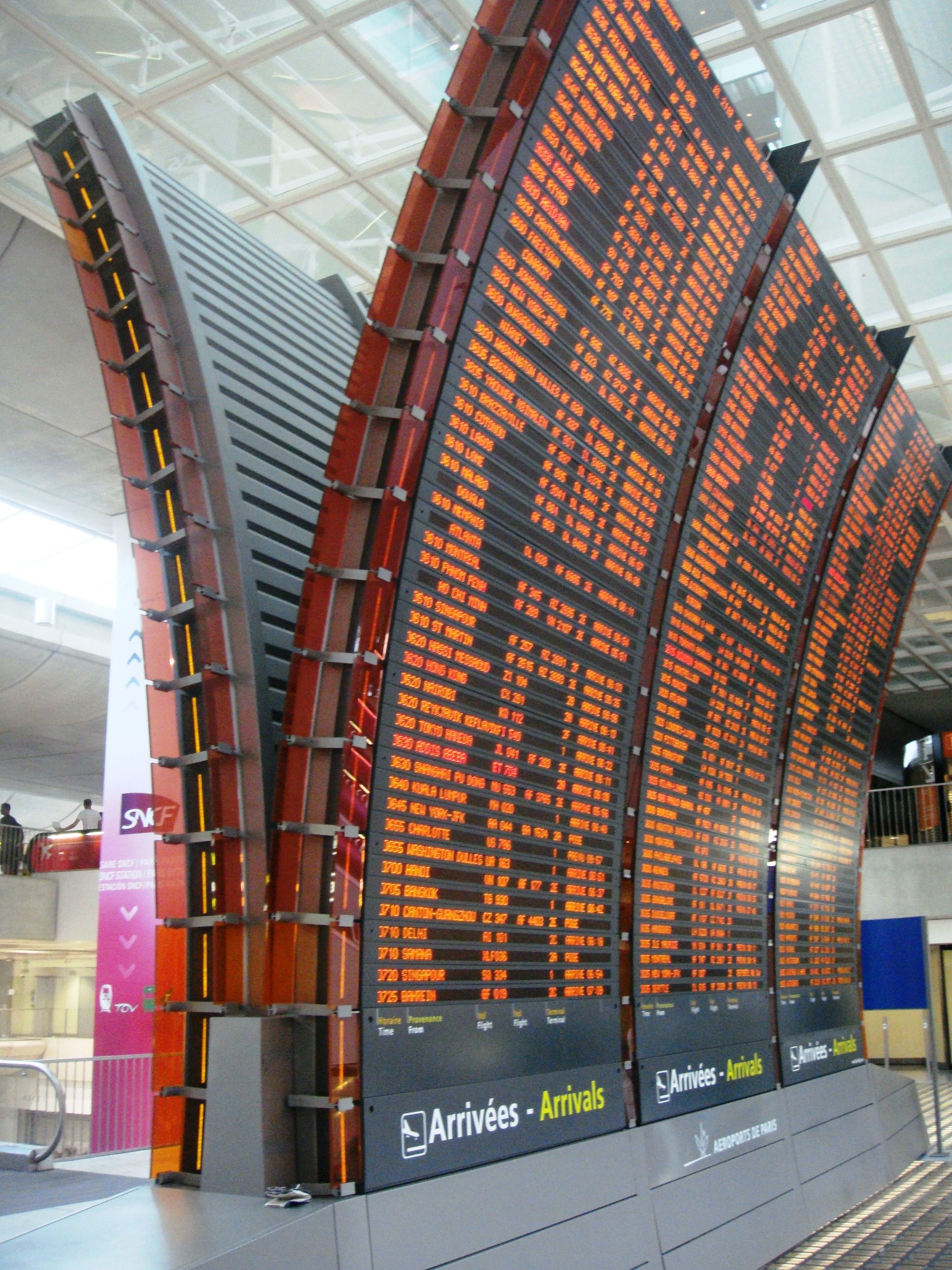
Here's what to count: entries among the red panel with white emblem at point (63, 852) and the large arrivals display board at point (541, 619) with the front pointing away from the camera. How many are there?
0

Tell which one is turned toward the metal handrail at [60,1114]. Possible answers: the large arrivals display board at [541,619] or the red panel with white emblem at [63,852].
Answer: the red panel with white emblem

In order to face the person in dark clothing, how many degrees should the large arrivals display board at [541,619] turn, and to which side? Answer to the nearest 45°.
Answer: approximately 180°

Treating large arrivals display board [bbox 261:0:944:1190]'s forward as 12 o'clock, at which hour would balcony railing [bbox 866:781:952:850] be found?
The balcony railing is roughly at 8 o'clock from the large arrivals display board.

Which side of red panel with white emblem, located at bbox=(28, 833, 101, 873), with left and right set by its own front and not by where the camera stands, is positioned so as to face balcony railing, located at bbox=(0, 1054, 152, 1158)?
front

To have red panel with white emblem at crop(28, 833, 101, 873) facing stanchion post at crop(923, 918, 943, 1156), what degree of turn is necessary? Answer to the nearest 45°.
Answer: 0° — it already faces it

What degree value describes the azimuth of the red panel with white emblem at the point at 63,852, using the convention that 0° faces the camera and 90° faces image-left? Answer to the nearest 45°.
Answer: approximately 0°
